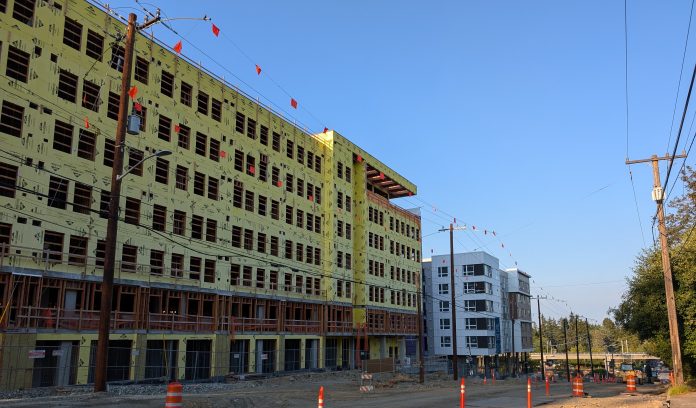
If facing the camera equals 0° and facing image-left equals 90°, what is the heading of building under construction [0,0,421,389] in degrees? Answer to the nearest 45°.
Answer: approximately 315°

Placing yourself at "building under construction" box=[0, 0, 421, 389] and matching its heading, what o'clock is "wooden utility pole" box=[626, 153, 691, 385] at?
The wooden utility pole is roughly at 11 o'clock from the building under construction.

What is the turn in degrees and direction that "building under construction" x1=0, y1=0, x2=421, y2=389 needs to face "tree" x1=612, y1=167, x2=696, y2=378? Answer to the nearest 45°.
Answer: approximately 45° to its left

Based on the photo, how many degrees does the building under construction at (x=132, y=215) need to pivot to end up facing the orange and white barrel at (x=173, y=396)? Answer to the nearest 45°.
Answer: approximately 45° to its right
